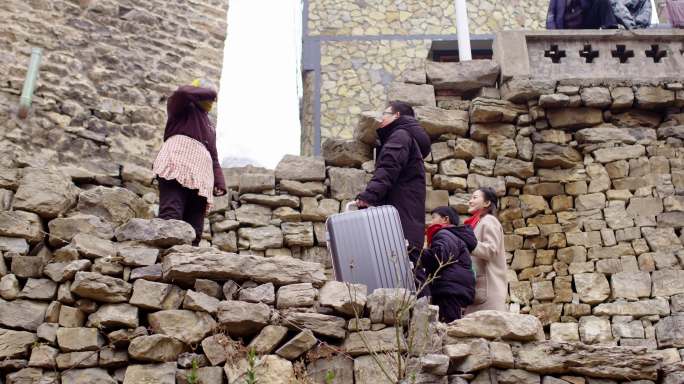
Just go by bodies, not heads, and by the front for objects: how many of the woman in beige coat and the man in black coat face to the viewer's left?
2

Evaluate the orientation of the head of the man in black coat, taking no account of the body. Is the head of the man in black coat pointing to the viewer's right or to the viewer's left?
to the viewer's left

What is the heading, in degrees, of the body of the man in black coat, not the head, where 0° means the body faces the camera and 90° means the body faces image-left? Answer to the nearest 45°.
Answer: approximately 90°

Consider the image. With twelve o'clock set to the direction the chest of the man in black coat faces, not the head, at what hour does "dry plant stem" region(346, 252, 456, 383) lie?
The dry plant stem is roughly at 9 o'clock from the man in black coat.

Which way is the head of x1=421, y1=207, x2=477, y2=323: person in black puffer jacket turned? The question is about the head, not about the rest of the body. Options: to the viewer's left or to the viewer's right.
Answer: to the viewer's left

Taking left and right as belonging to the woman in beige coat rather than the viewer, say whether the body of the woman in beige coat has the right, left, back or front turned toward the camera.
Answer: left
